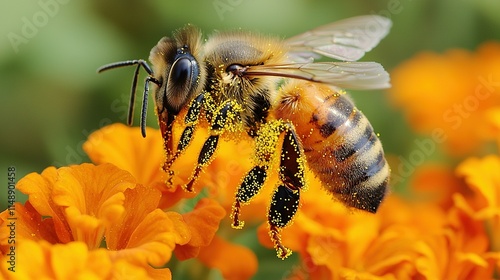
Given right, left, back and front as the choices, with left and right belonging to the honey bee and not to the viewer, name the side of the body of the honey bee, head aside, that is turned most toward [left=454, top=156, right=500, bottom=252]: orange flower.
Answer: back

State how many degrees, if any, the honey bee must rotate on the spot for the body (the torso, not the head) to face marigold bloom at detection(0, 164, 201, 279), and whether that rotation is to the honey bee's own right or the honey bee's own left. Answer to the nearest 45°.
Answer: approximately 45° to the honey bee's own left

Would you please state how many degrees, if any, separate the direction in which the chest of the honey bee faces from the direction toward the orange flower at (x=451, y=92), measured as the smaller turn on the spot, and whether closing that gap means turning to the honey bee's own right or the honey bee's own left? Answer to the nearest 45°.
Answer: approximately 135° to the honey bee's own right

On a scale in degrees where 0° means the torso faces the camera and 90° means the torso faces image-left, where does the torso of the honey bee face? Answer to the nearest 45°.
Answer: approximately 90°
